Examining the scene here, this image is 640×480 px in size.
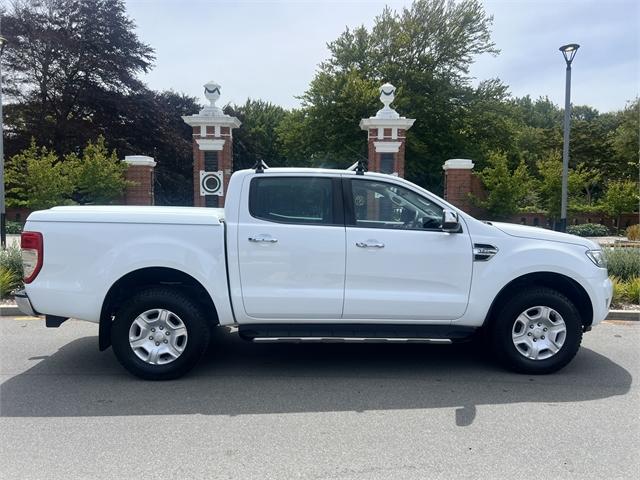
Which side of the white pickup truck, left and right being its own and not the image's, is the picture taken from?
right

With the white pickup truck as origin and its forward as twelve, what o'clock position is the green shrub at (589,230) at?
The green shrub is roughly at 10 o'clock from the white pickup truck.

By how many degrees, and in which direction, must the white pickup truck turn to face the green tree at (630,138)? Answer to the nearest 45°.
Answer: approximately 45° to its left

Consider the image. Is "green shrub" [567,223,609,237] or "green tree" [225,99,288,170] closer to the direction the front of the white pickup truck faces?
the green shrub

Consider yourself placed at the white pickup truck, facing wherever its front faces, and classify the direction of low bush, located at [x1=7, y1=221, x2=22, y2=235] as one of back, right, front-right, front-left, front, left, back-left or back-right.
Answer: back-left

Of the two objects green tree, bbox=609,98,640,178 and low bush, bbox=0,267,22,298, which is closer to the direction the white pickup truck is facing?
the green tree

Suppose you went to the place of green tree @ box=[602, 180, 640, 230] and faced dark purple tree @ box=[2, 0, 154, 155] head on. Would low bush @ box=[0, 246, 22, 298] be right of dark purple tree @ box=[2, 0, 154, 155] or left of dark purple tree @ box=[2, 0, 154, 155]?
left

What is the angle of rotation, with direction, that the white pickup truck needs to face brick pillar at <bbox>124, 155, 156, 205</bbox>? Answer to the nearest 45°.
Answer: approximately 135° to its left

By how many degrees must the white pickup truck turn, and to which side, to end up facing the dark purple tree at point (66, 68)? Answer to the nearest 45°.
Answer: approximately 135° to its left
